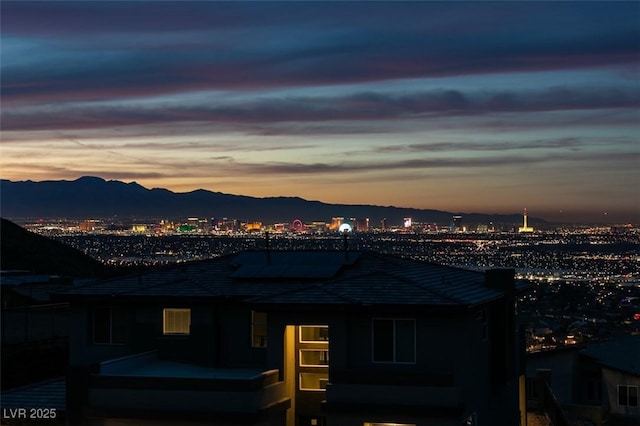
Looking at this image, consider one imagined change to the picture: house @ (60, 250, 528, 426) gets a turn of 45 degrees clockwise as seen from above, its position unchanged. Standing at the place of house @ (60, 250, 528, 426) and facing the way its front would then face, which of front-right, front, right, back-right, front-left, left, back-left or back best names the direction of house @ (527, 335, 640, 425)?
back

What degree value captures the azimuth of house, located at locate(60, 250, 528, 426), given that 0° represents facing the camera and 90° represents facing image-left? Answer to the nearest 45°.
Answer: approximately 0°
